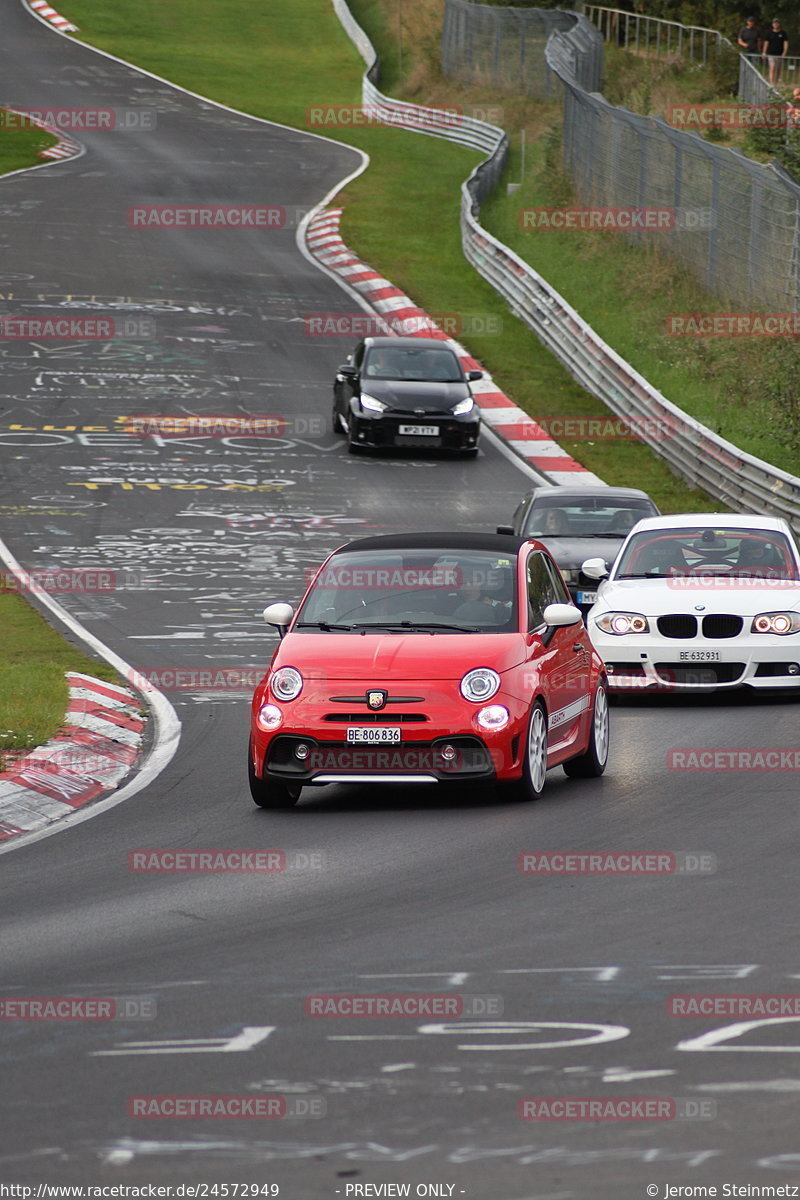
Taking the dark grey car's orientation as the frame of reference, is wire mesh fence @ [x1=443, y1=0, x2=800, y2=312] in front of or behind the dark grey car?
behind

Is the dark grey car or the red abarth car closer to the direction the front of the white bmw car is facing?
the red abarth car

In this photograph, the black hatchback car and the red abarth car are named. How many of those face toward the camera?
2

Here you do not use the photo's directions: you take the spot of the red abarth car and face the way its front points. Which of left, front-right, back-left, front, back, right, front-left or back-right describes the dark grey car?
back

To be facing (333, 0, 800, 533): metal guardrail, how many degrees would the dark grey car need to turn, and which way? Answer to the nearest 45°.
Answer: approximately 180°

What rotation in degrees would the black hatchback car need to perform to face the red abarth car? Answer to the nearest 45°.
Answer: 0° — it already faces it

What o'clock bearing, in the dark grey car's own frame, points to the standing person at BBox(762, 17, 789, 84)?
The standing person is roughly at 6 o'clock from the dark grey car.

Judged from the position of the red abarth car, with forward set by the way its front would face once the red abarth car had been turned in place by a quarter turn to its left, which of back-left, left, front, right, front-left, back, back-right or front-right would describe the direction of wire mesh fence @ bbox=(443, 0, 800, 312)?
left

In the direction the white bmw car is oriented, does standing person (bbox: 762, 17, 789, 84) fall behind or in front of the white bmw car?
behind
